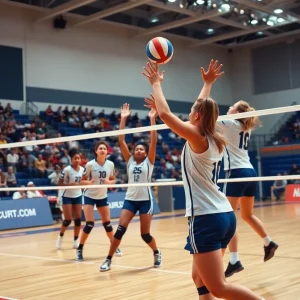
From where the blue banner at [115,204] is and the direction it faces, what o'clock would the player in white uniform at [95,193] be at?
The player in white uniform is roughly at 12 o'clock from the blue banner.

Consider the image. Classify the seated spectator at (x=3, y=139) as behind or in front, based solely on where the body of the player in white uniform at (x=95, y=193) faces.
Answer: behind

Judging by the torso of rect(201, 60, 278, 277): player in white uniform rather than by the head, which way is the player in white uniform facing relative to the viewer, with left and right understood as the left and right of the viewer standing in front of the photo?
facing away from the viewer and to the left of the viewer

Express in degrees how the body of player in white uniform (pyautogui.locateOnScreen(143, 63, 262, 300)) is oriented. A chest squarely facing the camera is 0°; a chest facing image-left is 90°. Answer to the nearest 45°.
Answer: approximately 135°

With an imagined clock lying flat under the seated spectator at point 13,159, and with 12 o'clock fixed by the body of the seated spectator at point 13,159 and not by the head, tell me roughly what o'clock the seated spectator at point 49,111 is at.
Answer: the seated spectator at point 49,111 is roughly at 8 o'clock from the seated spectator at point 13,159.

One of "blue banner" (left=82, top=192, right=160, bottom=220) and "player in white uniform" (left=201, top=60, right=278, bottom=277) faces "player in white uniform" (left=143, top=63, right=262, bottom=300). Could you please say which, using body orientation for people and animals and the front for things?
the blue banner

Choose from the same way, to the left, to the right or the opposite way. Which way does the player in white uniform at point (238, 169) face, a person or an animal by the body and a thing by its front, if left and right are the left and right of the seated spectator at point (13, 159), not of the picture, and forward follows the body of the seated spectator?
the opposite way

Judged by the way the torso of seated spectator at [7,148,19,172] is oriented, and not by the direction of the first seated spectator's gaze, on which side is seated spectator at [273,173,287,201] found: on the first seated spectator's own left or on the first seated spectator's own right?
on the first seated spectator's own left

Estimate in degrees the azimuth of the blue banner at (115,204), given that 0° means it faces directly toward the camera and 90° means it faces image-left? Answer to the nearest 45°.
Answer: approximately 0°

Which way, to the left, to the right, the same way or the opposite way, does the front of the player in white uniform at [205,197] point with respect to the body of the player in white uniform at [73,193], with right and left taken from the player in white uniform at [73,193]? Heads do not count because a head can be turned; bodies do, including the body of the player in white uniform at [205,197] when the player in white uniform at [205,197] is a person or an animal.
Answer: the opposite way

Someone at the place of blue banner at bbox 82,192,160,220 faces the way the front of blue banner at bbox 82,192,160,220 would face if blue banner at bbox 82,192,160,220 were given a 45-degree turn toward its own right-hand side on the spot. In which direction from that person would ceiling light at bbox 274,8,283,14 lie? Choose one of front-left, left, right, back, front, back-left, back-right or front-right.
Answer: back

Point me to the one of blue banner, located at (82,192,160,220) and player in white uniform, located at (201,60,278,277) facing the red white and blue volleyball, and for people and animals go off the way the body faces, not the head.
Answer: the blue banner

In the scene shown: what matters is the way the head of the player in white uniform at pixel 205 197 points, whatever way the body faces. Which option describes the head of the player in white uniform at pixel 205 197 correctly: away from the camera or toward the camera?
away from the camera
